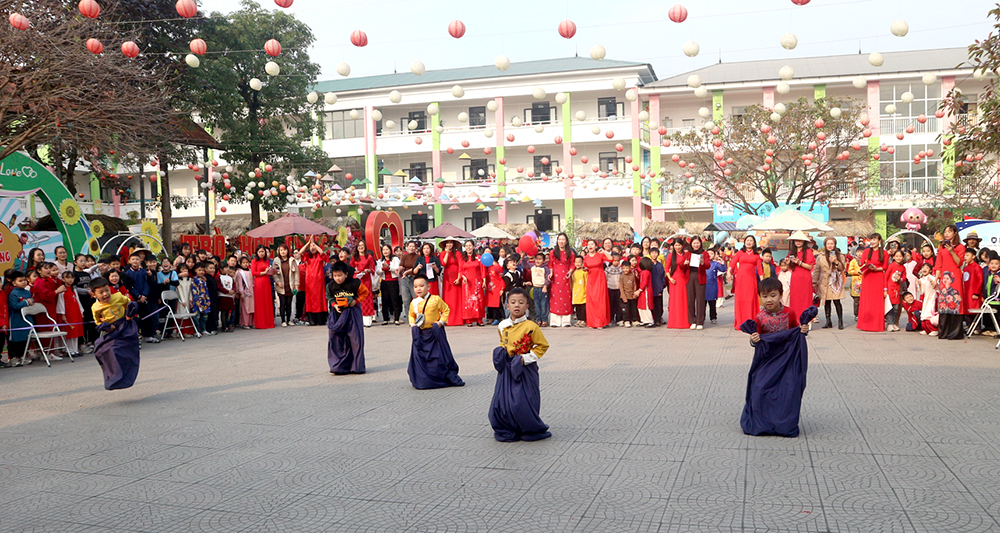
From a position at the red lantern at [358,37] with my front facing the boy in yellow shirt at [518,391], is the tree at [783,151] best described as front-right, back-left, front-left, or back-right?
back-left

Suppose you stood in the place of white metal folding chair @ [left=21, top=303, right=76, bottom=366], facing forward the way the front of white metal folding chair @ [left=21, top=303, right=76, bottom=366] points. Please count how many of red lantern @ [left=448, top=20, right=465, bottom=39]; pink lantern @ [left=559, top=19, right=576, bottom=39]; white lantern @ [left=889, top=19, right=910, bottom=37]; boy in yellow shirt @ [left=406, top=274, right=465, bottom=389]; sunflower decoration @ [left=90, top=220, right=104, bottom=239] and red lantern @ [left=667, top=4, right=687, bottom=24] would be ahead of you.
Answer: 5

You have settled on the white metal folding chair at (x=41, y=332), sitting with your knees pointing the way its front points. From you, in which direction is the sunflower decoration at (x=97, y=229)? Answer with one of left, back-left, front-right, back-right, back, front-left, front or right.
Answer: back-left

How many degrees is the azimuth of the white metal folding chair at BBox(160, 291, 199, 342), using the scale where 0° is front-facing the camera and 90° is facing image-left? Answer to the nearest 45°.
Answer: approximately 315°
